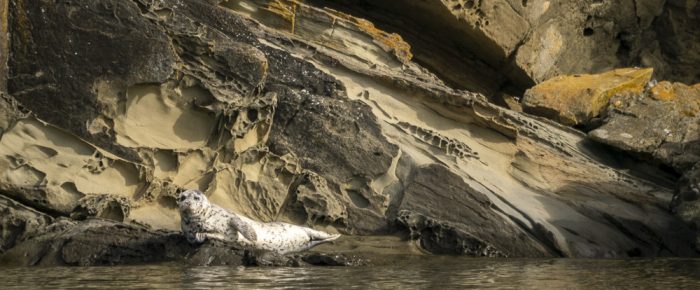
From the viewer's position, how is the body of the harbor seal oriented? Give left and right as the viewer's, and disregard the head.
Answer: facing to the left of the viewer

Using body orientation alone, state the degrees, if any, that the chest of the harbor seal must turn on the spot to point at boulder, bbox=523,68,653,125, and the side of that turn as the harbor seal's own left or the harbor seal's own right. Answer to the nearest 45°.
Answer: approximately 135° to the harbor seal's own right

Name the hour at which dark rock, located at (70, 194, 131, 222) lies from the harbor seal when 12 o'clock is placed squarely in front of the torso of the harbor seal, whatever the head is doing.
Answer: The dark rock is roughly at 1 o'clock from the harbor seal.

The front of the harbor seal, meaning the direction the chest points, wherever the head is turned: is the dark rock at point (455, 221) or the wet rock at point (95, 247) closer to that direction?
the wet rock

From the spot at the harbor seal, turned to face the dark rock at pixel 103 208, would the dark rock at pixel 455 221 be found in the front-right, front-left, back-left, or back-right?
back-right

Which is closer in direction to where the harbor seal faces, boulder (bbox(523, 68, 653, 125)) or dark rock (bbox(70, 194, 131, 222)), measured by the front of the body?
the dark rock

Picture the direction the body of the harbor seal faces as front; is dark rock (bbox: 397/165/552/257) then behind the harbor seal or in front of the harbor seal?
behind

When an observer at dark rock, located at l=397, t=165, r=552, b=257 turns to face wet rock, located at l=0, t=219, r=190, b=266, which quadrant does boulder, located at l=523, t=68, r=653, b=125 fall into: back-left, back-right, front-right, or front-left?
back-right
